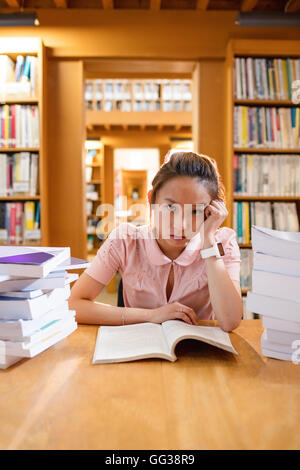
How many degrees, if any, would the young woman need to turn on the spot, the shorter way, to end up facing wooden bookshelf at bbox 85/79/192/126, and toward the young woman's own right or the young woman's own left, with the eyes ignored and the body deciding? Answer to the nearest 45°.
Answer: approximately 180°

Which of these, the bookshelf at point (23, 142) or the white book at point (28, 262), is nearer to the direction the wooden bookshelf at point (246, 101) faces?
the white book

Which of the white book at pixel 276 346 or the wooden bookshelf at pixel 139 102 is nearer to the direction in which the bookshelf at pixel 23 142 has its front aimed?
the white book

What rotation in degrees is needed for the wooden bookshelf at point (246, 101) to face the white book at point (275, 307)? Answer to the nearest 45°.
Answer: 0° — it already faces it

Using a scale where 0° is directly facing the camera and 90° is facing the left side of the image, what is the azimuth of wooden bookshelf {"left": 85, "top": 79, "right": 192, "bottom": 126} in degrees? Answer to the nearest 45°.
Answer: approximately 0°

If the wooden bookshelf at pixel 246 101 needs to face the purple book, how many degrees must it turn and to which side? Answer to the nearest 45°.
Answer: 0° — it already faces it
